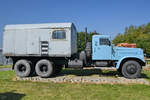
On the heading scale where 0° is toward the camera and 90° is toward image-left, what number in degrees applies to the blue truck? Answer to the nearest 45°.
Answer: approximately 270°
